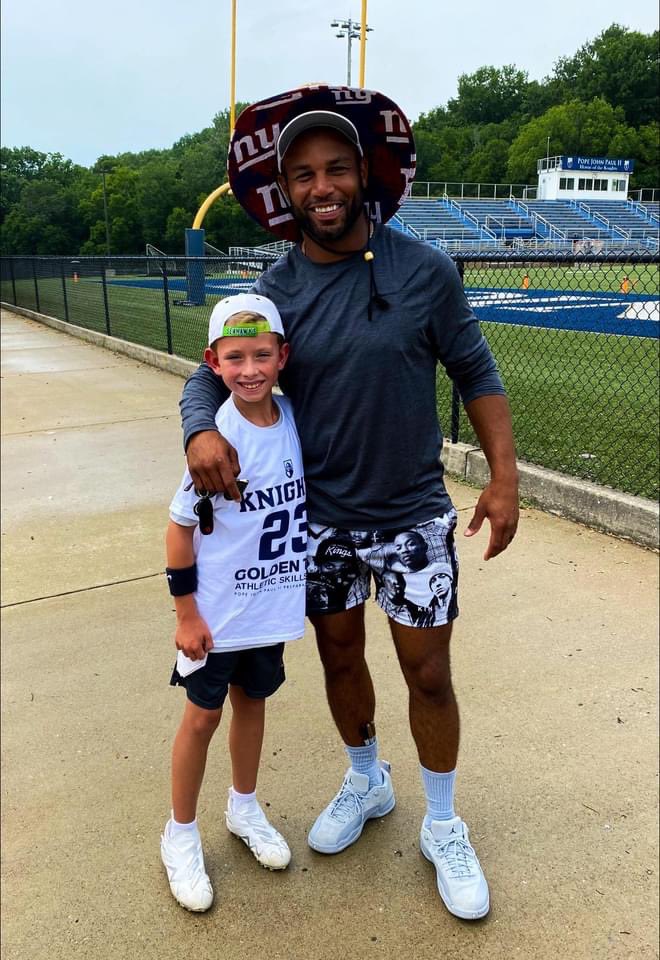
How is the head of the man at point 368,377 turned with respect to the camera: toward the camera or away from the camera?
toward the camera

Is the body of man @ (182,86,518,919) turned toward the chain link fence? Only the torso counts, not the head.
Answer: no

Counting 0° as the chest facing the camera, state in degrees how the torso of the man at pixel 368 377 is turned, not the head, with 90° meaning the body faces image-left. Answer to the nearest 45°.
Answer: approximately 0°

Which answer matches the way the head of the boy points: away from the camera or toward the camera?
toward the camera

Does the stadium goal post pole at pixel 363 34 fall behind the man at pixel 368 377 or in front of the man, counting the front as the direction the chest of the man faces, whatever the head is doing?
behind
